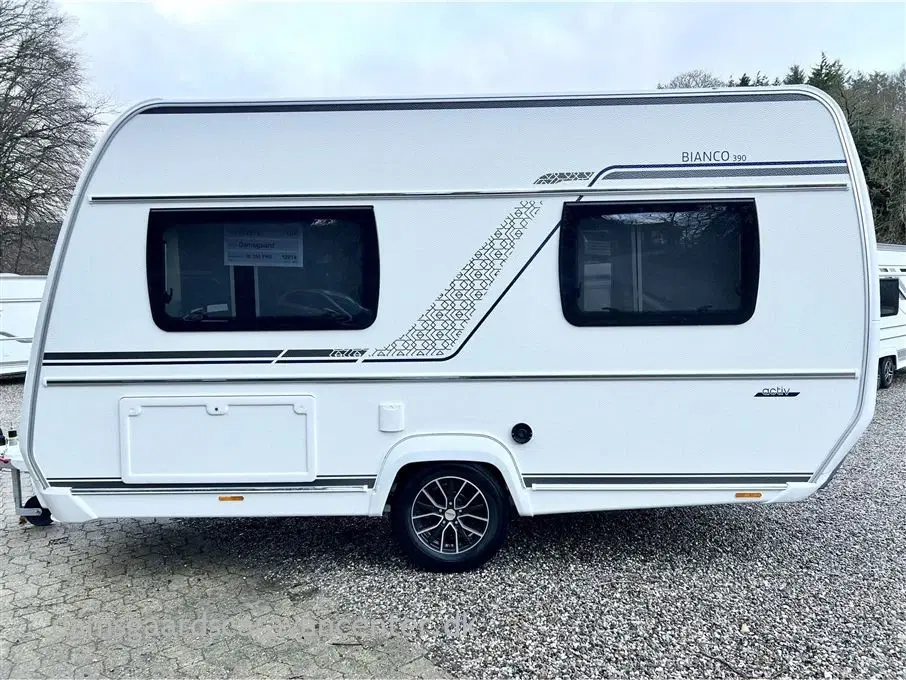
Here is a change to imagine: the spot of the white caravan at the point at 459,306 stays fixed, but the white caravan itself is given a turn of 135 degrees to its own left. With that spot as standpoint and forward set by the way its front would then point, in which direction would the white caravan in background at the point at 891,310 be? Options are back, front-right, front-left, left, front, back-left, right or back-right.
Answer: left

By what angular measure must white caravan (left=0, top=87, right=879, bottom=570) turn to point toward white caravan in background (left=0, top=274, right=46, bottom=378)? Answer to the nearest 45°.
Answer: approximately 45° to its right

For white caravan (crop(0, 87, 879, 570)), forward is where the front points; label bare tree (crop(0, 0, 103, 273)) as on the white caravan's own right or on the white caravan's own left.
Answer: on the white caravan's own right

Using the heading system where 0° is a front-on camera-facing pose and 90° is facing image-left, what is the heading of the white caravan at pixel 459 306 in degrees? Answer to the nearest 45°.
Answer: approximately 90°
